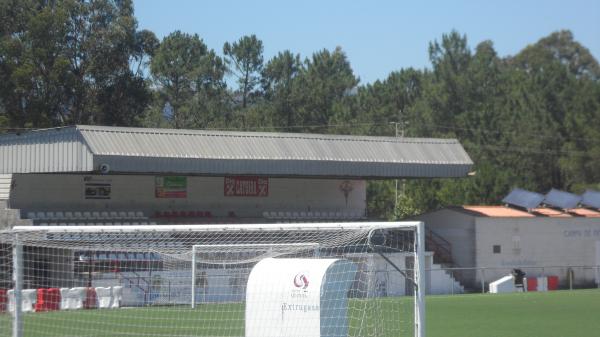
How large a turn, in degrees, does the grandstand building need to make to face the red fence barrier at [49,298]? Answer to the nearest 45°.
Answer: approximately 45° to its right

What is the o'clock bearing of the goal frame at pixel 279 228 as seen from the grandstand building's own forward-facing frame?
The goal frame is roughly at 1 o'clock from the grandstand building.
